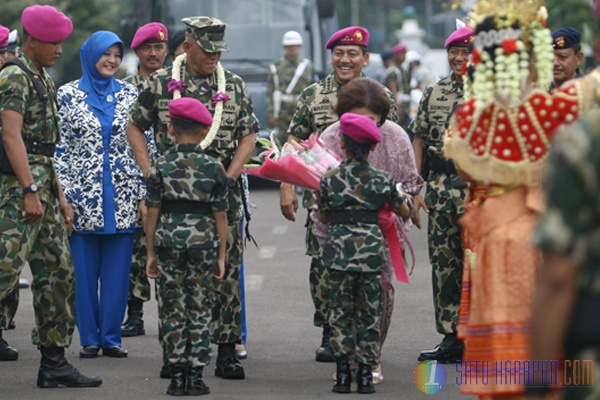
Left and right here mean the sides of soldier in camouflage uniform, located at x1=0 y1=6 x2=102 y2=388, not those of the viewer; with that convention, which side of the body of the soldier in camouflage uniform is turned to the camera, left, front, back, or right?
right

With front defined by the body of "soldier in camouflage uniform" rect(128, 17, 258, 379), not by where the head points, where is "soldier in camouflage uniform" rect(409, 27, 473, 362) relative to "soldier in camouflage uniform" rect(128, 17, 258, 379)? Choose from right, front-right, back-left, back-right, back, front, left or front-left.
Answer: left

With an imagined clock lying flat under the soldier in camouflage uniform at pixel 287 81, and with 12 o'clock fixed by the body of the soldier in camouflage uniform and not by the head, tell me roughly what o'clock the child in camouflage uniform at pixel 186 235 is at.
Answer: The child in camouflage uniform is roughly at 12 o'clock from the soldier in camouflage uniform.

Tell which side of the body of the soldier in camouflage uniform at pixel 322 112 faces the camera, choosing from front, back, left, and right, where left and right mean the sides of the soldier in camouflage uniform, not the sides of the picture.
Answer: front

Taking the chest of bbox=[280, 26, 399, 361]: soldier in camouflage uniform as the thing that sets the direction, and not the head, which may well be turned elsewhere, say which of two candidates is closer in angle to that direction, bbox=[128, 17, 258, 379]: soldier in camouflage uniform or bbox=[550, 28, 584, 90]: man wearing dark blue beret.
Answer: the soldier in camouflage uniform

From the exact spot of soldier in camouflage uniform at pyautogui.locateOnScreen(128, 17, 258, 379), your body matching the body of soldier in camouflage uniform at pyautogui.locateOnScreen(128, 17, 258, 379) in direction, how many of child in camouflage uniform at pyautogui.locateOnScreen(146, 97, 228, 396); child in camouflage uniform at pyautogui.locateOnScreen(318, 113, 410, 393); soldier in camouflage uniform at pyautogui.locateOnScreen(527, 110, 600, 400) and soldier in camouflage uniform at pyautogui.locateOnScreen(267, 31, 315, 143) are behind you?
1

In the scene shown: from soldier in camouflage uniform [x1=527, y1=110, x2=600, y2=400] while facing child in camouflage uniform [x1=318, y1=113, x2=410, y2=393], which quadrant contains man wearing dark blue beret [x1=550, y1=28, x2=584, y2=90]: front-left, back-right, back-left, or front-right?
front-right

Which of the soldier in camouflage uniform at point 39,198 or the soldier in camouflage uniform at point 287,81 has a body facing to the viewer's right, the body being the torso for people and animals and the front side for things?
the soldier in camouflage uniform at point 39,198

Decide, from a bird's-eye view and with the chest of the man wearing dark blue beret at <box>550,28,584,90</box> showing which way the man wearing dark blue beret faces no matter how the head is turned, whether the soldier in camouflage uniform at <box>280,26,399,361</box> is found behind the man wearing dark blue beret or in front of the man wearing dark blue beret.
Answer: in front

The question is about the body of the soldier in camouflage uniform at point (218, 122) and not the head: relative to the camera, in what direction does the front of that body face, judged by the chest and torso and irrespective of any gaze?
toward the camera

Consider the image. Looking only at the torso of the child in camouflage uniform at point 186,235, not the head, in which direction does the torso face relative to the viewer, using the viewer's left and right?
facing away from the viewer

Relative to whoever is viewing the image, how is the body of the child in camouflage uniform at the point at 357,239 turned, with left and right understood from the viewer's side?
facing away from the viewer

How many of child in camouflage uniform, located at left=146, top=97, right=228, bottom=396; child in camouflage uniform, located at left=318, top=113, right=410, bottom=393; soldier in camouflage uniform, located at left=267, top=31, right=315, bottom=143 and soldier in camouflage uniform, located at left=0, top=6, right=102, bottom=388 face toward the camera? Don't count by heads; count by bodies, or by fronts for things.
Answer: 1

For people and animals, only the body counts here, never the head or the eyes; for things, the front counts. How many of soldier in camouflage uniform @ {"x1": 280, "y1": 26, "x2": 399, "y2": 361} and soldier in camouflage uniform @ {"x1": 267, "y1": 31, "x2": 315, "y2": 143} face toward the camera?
2

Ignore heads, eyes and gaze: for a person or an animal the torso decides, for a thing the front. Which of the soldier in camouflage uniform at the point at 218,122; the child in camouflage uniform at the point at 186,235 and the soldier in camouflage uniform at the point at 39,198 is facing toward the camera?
the soldier in camouflage uniform at the point at 218,122

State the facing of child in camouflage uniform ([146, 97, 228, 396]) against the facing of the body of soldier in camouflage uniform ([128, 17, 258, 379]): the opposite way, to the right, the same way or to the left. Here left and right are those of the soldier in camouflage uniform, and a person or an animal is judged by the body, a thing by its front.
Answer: the opposite way
